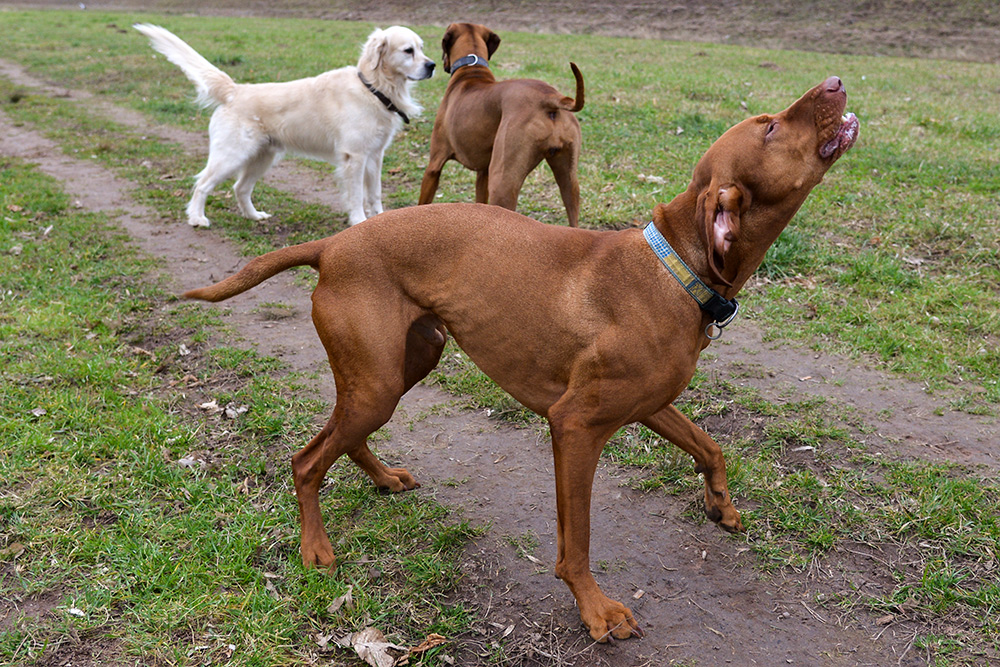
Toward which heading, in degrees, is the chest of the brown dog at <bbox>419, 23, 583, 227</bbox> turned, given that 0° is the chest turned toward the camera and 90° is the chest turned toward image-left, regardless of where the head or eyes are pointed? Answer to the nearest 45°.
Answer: approximately 135°

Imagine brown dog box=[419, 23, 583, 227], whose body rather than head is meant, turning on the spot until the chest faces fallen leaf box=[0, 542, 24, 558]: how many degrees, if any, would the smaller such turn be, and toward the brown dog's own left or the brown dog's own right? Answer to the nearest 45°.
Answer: approximately 90° to the brown dog's own left

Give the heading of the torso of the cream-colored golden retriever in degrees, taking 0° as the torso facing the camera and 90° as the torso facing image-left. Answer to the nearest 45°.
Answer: approximately 270°

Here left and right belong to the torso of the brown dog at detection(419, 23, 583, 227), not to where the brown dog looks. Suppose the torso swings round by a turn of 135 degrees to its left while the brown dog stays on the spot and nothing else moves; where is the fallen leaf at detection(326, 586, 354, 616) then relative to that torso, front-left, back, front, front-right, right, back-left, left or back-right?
front

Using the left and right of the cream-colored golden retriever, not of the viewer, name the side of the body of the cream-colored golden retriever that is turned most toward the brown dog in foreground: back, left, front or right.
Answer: right

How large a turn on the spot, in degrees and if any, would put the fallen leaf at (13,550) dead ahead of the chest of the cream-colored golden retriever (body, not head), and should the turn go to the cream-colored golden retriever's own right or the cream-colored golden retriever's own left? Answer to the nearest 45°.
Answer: approximately 90° to the cream-colored golden retriever's own right

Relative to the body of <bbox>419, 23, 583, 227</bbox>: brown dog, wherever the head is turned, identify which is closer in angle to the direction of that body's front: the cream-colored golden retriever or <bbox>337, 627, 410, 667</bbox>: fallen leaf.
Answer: the cream-colored golden retriever

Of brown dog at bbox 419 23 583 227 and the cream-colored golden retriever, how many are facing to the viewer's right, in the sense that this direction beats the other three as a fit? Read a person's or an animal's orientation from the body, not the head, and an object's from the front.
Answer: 1

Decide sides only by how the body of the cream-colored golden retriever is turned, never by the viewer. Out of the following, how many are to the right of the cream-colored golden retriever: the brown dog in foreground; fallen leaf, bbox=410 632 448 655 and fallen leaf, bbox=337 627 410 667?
3

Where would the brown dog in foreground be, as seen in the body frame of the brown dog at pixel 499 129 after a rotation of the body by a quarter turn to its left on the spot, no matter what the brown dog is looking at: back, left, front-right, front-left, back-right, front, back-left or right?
front-left

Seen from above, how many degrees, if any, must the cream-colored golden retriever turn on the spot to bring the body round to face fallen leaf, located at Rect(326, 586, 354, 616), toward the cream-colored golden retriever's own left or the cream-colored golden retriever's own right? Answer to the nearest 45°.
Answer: approximately 90° to the cream-colored golden retriever's own right

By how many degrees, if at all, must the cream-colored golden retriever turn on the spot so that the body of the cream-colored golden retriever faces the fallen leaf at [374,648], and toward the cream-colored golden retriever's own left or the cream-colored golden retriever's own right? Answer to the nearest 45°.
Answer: approximately 90° to the cream-colored golden retriever's own right
